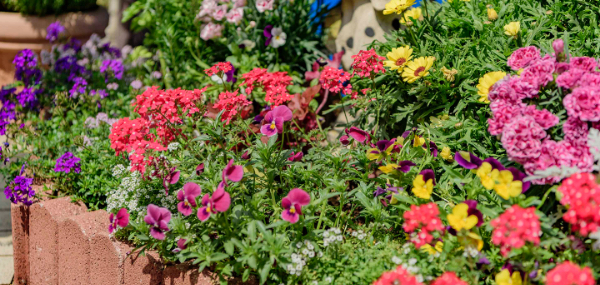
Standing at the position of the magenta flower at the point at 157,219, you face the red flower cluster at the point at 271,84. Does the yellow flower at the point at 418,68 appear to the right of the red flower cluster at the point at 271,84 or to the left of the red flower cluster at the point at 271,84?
right

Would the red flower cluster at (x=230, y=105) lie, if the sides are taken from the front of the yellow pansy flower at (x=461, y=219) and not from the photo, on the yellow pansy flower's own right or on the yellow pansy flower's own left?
on the yellow pansy flower's own right

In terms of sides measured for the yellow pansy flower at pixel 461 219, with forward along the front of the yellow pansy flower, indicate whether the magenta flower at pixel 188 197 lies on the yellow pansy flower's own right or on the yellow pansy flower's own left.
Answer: on the yellow pansy flower's own right

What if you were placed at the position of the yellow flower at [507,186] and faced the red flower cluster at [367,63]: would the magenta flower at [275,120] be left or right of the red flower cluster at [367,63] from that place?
left

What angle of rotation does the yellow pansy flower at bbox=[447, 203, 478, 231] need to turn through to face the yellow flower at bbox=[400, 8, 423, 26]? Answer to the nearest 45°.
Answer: approximately 180°

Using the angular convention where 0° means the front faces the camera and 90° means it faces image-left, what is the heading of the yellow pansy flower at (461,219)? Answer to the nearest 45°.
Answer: approximately 0°

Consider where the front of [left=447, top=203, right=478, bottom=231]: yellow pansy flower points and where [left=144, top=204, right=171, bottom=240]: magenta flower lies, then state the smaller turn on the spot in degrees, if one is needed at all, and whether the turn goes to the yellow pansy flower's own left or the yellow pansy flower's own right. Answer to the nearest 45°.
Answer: approximately 90° to the yellow pansy flower's own right

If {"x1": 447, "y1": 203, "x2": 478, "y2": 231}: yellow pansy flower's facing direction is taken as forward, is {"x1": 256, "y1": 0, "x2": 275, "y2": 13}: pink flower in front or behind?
behind

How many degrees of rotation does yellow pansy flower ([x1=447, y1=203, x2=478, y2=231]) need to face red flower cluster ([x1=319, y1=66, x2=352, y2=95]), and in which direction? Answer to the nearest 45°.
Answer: approximately 135° to its right

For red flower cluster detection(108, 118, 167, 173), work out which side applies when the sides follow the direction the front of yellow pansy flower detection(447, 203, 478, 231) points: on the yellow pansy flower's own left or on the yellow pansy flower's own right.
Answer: on the yellow pansy flower's own right

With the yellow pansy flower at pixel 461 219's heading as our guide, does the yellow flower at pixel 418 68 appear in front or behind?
behind

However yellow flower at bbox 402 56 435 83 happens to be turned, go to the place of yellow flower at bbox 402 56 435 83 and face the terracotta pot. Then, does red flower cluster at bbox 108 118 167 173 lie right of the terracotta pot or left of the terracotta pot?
left
